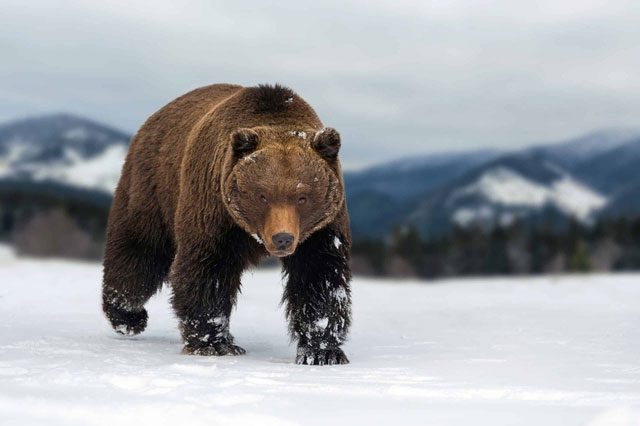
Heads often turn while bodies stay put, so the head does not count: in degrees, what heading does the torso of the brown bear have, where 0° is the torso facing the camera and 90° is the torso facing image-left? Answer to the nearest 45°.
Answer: approximately 315°
